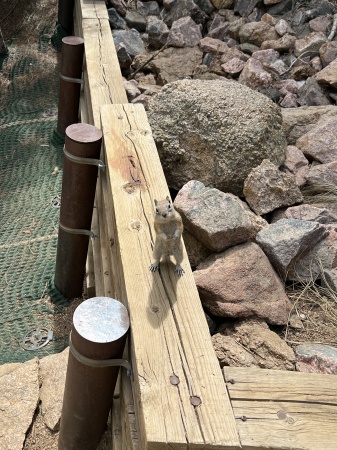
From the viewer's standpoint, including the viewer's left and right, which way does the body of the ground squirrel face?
facing the viewer

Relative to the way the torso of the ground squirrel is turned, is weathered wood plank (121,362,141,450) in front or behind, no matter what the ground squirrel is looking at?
in front

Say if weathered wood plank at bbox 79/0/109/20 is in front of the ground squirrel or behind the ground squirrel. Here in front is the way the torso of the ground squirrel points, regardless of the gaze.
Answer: behind

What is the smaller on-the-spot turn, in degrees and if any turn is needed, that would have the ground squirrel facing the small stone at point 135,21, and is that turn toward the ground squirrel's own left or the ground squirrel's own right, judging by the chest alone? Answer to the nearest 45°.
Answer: approximately 180°

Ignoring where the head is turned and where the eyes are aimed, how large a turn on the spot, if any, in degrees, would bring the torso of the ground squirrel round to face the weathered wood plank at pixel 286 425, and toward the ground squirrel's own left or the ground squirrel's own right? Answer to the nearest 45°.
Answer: approximately 45° to the ground squirrel's own left

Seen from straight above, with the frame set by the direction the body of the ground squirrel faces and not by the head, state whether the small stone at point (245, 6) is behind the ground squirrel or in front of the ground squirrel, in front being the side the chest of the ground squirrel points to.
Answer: behind

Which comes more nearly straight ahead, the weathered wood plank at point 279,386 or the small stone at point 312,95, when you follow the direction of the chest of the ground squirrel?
the weathered wood plank

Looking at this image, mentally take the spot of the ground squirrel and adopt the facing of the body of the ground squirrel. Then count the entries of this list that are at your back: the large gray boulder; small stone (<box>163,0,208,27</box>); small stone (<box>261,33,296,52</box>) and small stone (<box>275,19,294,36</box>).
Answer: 4

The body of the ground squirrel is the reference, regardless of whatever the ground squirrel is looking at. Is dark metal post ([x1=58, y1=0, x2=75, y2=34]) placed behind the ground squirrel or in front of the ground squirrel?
behind

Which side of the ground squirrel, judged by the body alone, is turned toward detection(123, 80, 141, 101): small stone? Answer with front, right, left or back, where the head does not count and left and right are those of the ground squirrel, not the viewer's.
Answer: back

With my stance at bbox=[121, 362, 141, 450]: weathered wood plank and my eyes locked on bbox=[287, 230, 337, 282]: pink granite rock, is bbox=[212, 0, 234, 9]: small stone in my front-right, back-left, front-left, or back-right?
front-left

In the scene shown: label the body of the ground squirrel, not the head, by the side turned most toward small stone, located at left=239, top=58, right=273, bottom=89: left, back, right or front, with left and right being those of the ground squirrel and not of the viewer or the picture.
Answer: back

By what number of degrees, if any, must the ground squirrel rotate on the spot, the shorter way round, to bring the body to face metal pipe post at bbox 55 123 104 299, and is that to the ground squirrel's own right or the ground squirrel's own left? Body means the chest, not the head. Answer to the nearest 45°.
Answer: approximately 135° to the ground squirrel's own right

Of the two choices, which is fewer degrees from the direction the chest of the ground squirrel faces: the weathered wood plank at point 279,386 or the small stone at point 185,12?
the weathered wood plank

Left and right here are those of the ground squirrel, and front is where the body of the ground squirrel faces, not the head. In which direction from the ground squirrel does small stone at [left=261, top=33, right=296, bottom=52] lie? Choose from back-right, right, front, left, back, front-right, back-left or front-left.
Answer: back

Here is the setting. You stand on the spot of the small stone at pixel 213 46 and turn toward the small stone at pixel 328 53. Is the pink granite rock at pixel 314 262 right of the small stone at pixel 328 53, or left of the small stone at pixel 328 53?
right

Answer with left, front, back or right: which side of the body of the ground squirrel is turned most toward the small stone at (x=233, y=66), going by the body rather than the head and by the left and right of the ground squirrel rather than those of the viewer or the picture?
back

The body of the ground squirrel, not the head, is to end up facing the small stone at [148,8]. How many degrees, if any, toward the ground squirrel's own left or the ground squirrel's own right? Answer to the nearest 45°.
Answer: approximately 180°

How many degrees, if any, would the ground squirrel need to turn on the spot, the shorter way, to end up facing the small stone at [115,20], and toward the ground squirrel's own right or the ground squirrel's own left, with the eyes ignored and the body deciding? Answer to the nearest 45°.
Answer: approximately 180°

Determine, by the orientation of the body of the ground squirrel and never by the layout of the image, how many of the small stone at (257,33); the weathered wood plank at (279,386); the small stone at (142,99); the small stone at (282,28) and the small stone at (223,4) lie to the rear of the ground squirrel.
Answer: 4

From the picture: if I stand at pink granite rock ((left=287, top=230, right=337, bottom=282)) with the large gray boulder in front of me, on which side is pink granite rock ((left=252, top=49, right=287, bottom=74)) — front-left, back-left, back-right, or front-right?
front-right
